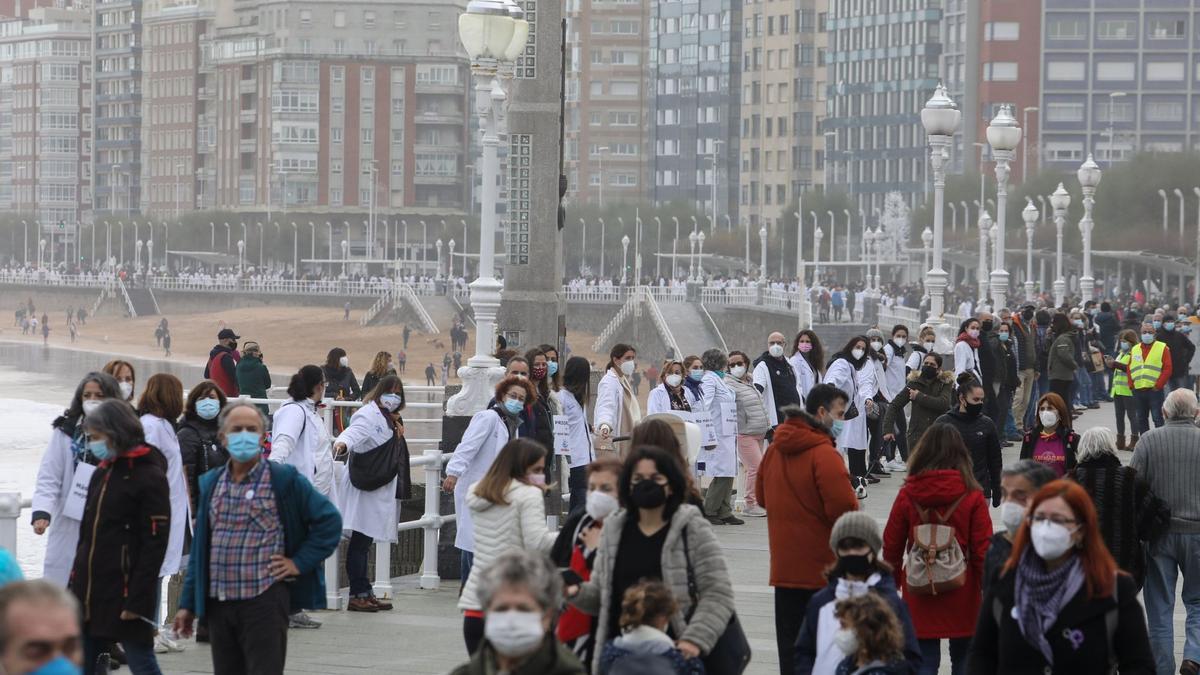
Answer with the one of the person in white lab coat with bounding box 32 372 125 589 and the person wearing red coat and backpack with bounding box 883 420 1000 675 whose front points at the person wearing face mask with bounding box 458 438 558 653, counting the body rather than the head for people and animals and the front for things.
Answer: the person in white lab coat

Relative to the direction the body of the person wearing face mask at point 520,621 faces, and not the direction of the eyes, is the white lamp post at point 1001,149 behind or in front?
behind

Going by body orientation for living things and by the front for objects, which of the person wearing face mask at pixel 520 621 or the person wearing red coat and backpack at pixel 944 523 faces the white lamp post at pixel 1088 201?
the person wearing red coat and backpack at pixel 944 523

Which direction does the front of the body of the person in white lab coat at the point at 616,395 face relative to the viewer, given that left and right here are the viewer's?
facing the viewer and to the right of the viewer

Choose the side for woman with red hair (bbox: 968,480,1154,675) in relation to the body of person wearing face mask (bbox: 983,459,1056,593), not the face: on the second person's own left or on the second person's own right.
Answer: on the second person's own left

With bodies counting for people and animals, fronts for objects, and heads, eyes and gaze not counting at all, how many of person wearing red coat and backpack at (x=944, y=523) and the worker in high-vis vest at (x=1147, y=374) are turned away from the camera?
1

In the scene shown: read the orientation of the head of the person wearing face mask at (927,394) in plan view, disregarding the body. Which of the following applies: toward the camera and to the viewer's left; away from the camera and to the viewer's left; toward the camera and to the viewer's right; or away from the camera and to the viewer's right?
toward the camera and to the viewer's left

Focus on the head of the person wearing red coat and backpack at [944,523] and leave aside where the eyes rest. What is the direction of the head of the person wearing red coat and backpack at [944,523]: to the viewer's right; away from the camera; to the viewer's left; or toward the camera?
away from the camera

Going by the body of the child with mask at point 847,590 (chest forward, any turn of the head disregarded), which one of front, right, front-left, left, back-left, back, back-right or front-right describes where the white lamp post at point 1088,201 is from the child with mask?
back

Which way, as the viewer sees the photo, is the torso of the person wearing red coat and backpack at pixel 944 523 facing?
away from the camera
